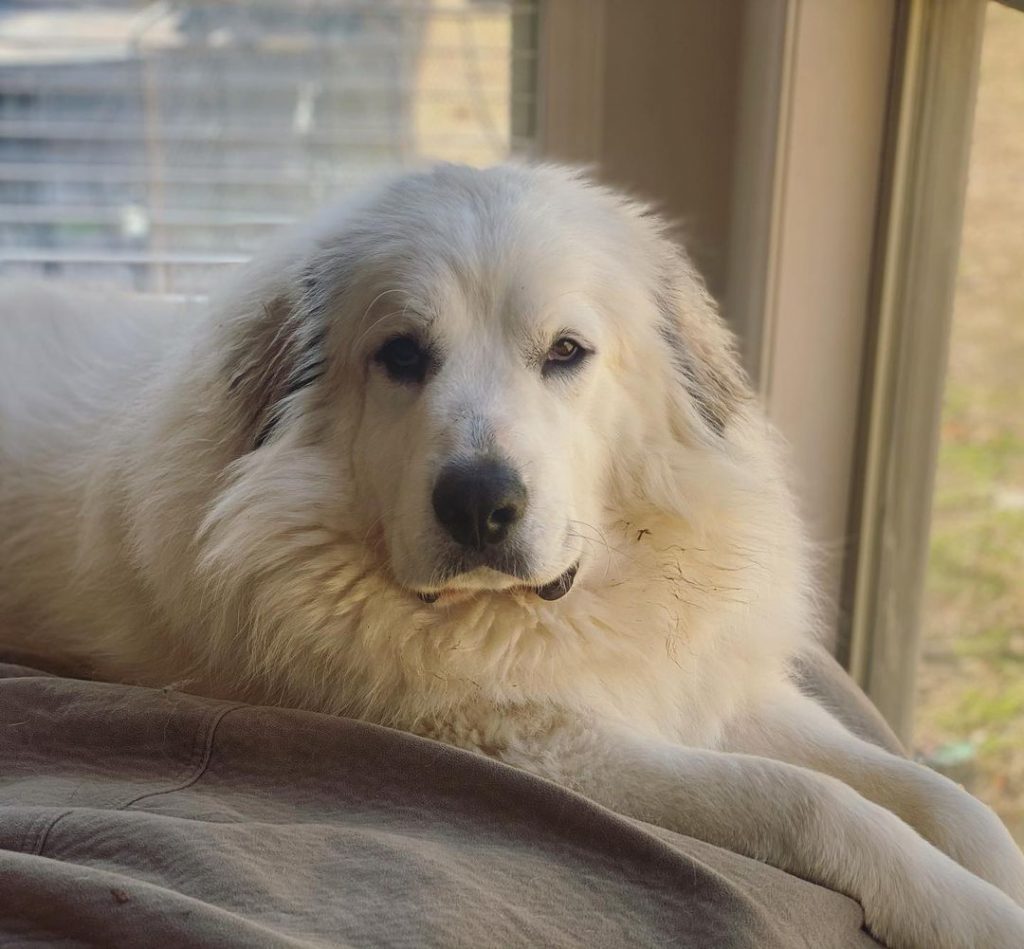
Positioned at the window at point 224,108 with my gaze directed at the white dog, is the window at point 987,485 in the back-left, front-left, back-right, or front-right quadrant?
front-left

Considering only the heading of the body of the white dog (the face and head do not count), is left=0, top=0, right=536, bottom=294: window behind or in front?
behind

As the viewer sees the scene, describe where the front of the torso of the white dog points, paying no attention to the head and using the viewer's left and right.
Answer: facing the viewer and to the right of the viewer

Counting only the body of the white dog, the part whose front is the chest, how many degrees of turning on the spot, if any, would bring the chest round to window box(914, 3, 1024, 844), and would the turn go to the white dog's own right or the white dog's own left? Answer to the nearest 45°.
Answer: approximately 90° to the white dog's own left
